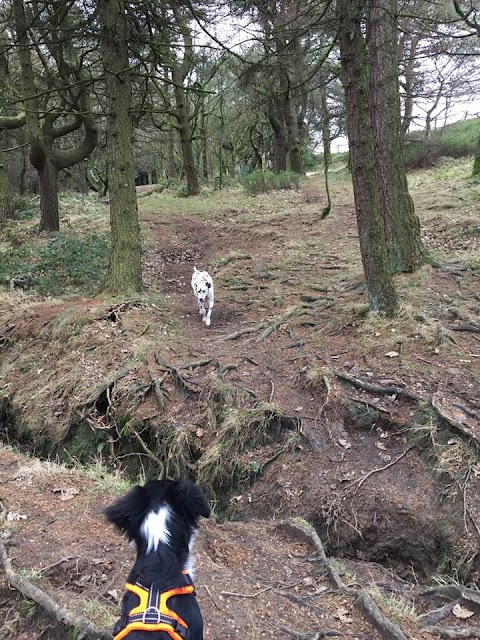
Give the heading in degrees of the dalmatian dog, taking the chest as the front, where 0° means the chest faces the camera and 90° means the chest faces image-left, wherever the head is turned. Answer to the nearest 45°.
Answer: approximately 0°

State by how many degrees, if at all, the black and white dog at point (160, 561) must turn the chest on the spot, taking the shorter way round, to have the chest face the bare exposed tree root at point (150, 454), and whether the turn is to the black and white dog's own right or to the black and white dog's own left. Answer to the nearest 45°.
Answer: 0° — it already faces it

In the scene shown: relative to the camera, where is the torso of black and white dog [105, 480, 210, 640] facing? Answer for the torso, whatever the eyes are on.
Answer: away from the camera

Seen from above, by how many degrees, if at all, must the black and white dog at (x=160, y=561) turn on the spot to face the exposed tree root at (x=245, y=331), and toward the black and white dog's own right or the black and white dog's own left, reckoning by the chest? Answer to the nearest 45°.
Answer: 0° — it already faces it

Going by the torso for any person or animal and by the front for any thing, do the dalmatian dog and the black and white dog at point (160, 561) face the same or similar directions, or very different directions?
very different directions

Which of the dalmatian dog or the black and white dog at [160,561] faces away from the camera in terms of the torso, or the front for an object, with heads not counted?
the black and white dog

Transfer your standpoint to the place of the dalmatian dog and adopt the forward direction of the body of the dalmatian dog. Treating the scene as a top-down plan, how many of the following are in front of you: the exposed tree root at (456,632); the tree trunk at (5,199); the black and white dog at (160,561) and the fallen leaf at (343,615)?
3

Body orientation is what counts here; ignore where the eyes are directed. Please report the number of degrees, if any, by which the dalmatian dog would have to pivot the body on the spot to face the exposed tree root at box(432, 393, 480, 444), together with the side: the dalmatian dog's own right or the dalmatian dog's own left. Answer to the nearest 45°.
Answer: approximately 45° to the dalmatian dog's own left

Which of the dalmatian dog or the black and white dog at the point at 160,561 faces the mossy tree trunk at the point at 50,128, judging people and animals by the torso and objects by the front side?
the black and white dog

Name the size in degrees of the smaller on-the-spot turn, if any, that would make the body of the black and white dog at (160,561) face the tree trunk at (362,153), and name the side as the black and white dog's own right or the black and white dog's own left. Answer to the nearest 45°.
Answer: approximately 45° to the black and white dog's own right

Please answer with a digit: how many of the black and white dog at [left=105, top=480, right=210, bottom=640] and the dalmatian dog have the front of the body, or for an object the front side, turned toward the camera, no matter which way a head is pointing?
1
